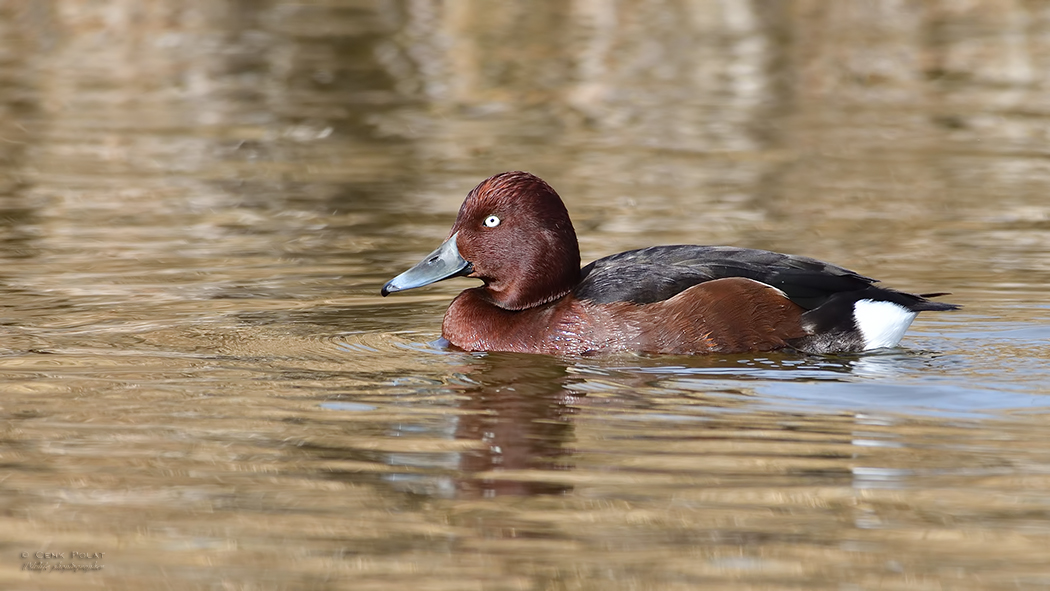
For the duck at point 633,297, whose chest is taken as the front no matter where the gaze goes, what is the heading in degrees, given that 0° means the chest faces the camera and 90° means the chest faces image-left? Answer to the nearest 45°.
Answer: approximately 90°
